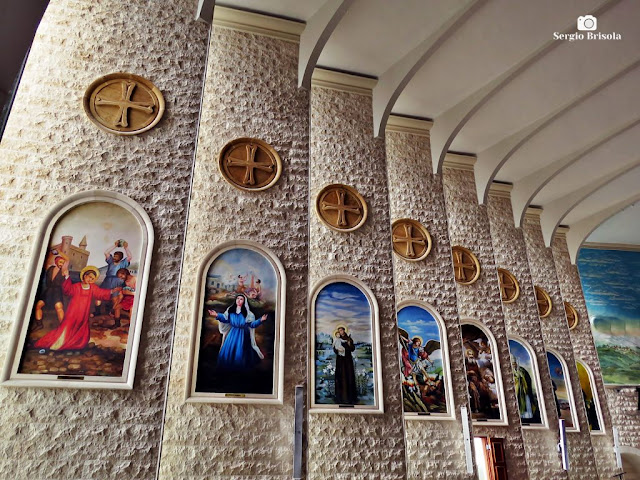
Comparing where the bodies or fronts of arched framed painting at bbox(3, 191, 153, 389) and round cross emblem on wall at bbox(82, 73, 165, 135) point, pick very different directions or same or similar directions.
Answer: same or similar directions

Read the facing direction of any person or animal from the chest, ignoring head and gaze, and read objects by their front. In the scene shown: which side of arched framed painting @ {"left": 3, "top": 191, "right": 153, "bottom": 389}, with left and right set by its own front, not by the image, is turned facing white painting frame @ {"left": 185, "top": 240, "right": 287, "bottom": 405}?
left

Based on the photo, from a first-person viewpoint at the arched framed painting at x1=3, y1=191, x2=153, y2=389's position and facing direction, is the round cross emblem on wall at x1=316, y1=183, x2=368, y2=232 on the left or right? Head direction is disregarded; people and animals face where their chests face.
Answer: on its left

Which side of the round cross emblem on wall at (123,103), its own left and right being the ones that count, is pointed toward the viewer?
front

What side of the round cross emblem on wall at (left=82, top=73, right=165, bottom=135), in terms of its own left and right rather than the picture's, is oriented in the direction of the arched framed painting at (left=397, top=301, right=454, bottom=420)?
left

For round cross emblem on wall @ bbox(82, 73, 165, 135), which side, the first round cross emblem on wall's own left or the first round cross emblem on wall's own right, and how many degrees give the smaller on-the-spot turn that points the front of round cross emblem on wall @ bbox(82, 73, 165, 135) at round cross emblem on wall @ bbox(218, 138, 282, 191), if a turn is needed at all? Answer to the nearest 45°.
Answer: approximately 90° to the first round cross emblem on wall's own left

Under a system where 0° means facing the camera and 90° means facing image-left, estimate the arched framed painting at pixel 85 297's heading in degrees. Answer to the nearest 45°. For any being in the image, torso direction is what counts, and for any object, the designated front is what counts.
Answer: approximately 0°

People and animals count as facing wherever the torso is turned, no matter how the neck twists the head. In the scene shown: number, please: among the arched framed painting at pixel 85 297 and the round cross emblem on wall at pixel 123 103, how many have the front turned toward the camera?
2

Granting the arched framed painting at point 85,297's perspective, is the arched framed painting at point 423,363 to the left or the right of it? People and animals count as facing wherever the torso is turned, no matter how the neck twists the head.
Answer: on its left
